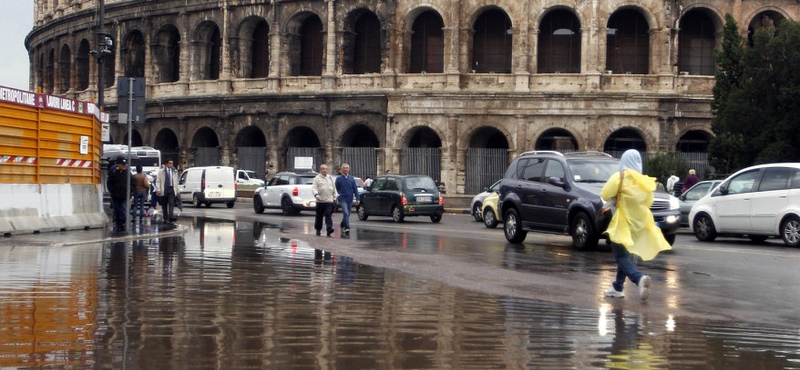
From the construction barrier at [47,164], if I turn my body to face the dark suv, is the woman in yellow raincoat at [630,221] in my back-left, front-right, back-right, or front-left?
front-right

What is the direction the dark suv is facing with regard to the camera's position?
facing the viewer and to the right of the viewer

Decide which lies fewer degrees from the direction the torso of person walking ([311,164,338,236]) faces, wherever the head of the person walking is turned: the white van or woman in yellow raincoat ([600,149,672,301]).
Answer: the woman in yellow raincoat

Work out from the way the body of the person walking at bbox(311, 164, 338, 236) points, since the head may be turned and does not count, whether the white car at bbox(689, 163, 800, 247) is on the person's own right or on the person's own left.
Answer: on the person's own left

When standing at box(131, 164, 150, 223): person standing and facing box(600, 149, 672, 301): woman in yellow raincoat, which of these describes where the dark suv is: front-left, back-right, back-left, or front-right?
front-left

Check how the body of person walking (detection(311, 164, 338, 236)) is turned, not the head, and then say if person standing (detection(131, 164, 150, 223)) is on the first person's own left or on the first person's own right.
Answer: on the first person's own right

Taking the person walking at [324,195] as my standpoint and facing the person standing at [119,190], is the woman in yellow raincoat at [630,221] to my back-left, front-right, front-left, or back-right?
back-left

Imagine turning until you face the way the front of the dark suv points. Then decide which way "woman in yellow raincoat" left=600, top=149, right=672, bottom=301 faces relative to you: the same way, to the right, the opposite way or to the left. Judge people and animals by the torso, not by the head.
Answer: the opposite way

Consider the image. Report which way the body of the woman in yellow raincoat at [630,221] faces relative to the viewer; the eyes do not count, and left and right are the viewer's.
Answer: facing away from the viewer and to the left of the viewer

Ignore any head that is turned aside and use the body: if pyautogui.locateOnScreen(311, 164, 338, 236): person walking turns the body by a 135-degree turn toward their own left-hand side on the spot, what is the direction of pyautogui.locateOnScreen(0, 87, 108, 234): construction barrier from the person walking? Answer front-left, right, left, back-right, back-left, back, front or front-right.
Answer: back-left

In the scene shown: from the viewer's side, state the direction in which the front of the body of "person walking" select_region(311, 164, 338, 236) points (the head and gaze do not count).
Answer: toward the camera

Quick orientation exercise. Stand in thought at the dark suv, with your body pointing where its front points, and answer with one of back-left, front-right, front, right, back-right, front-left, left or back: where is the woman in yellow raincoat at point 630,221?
front-right
